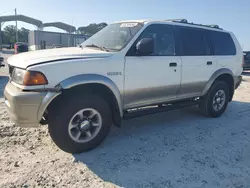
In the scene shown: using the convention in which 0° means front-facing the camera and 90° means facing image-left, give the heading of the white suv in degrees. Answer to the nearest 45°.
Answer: approximately 45°
